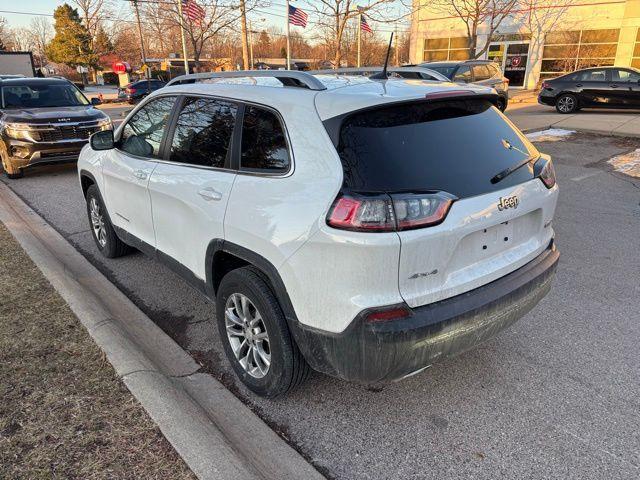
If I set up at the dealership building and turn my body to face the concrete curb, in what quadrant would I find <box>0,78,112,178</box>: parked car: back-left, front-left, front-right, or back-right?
front-right

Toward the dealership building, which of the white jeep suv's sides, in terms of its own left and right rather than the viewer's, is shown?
right

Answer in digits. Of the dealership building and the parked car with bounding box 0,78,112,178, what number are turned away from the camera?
0

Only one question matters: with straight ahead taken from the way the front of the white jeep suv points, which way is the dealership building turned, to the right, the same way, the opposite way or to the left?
to the left

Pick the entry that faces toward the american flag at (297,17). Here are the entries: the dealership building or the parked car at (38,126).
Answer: the dealership building

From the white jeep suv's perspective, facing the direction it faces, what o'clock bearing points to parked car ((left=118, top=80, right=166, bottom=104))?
The parked car is roughly at 1 o'clock from the white jeep suv.

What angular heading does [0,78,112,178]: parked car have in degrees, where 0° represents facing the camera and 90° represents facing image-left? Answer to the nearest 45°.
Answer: approximately 315°

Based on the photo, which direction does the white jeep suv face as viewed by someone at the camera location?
facing away from the viewer and to the left of the viewer

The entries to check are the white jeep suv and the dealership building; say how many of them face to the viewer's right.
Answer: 0

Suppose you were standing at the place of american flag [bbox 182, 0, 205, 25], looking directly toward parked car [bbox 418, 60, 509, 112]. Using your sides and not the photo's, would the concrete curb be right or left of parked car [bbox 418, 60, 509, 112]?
right

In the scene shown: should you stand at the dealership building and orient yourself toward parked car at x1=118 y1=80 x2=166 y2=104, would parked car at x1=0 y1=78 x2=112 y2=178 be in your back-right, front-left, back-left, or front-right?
front-left

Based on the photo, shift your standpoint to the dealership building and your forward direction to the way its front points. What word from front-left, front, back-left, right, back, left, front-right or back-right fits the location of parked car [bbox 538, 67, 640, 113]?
front-left

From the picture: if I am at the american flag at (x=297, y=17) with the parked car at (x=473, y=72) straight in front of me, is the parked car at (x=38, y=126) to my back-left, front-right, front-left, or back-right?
front-right
